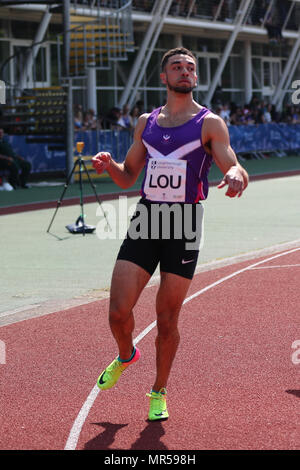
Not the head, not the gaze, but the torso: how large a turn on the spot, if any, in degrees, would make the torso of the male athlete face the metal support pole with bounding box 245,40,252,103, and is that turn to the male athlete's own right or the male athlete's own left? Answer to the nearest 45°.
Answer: approximately 135° to the male athlete's own right

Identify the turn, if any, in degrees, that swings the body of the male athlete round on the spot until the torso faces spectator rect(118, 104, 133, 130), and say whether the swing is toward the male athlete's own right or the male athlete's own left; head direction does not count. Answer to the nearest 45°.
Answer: approximately 135° to the male athlete's own right

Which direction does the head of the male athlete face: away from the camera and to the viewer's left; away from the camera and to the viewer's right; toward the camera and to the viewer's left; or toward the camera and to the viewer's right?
toward the camera and to the viewer's right

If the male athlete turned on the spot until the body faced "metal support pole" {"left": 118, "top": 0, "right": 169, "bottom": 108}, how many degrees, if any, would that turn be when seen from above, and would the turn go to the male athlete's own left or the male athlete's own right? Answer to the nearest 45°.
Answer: approximately 135° to the male athlete's own right

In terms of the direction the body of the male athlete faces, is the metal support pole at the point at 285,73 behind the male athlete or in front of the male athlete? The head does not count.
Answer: behind

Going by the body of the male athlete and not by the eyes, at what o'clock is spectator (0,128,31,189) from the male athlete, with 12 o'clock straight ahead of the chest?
The spectator is roughly at 4 o'clock from the male athlete.

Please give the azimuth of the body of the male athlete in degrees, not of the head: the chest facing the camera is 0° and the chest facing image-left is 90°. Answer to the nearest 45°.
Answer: approximately 45°

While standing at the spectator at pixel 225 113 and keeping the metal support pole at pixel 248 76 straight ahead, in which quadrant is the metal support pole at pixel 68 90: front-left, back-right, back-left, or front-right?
back-left
